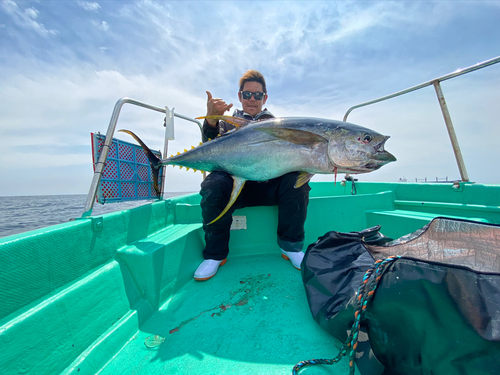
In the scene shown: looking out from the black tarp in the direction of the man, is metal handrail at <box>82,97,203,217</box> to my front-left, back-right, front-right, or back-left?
front-left

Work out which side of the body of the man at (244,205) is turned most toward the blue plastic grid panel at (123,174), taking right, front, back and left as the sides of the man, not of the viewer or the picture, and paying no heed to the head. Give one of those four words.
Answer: right

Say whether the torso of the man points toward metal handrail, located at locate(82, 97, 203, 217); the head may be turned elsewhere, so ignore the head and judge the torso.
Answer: no

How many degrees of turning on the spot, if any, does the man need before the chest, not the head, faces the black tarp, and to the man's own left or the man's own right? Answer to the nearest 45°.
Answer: approximately 45° to the man's own left

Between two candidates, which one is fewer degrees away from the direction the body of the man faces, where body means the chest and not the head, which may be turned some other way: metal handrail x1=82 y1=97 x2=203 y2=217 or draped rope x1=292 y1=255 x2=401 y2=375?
the draped rope

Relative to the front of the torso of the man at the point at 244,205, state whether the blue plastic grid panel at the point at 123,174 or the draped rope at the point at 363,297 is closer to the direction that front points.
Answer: the draped rope

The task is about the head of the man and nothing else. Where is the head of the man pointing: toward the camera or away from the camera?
toward the camera

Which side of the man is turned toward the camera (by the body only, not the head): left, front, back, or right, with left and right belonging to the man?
front
